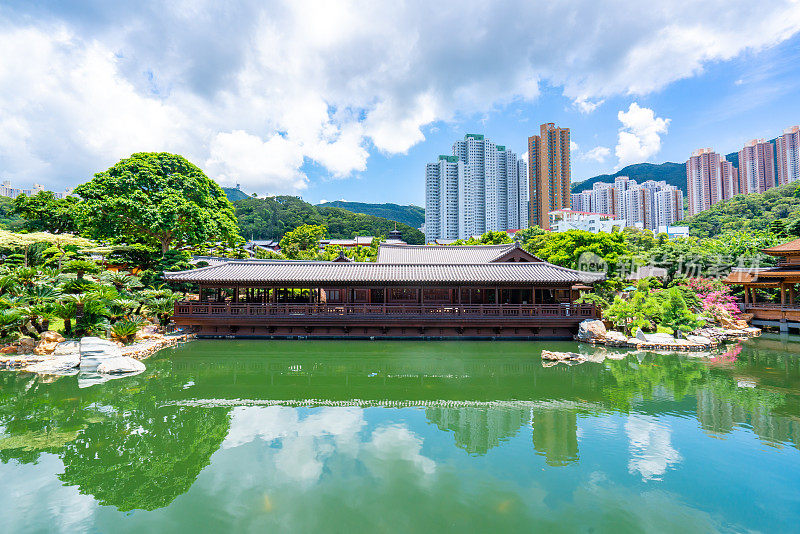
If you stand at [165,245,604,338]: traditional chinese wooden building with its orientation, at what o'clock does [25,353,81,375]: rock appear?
The rock is roughly at 2 o'clock from the traditional chinese wooden building.

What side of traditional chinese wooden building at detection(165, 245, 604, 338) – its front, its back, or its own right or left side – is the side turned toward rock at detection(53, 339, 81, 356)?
right

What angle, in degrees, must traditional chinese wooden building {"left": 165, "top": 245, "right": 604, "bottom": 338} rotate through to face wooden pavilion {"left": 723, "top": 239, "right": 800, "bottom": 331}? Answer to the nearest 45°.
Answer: approximately 90° to its left

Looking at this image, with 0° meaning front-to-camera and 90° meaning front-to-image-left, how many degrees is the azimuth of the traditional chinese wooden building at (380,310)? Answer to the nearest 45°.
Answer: approximately 0°

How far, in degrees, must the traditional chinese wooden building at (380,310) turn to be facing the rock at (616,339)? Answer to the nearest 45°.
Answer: approximately 90° to its left

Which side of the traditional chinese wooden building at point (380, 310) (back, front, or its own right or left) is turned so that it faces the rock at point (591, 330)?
left

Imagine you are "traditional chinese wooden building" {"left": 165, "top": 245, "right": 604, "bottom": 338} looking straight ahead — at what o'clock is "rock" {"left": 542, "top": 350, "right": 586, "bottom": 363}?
The rock is roughly at 10 o'clock from the traditional chinese wooden building.

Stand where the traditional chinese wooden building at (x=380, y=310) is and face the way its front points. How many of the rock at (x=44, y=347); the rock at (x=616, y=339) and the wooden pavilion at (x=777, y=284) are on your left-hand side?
2

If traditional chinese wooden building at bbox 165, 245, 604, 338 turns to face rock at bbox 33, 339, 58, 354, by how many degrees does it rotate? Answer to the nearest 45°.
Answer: approximately 90° to its right

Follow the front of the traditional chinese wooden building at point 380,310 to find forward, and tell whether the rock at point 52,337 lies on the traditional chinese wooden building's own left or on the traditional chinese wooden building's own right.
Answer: on the traditional chinese wooden building's own right

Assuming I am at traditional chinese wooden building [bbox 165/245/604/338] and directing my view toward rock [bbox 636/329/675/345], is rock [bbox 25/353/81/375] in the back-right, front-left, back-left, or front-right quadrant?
back-right

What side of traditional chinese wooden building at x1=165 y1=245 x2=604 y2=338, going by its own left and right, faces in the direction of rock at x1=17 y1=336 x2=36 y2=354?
right

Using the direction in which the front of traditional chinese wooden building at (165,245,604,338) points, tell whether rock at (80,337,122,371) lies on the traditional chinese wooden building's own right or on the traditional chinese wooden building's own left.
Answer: on the traditional chinese wooden building's own right

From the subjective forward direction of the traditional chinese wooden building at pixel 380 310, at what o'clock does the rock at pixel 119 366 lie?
The rock is roughly at 2 o'clock from the traditional chinese wooden building.
